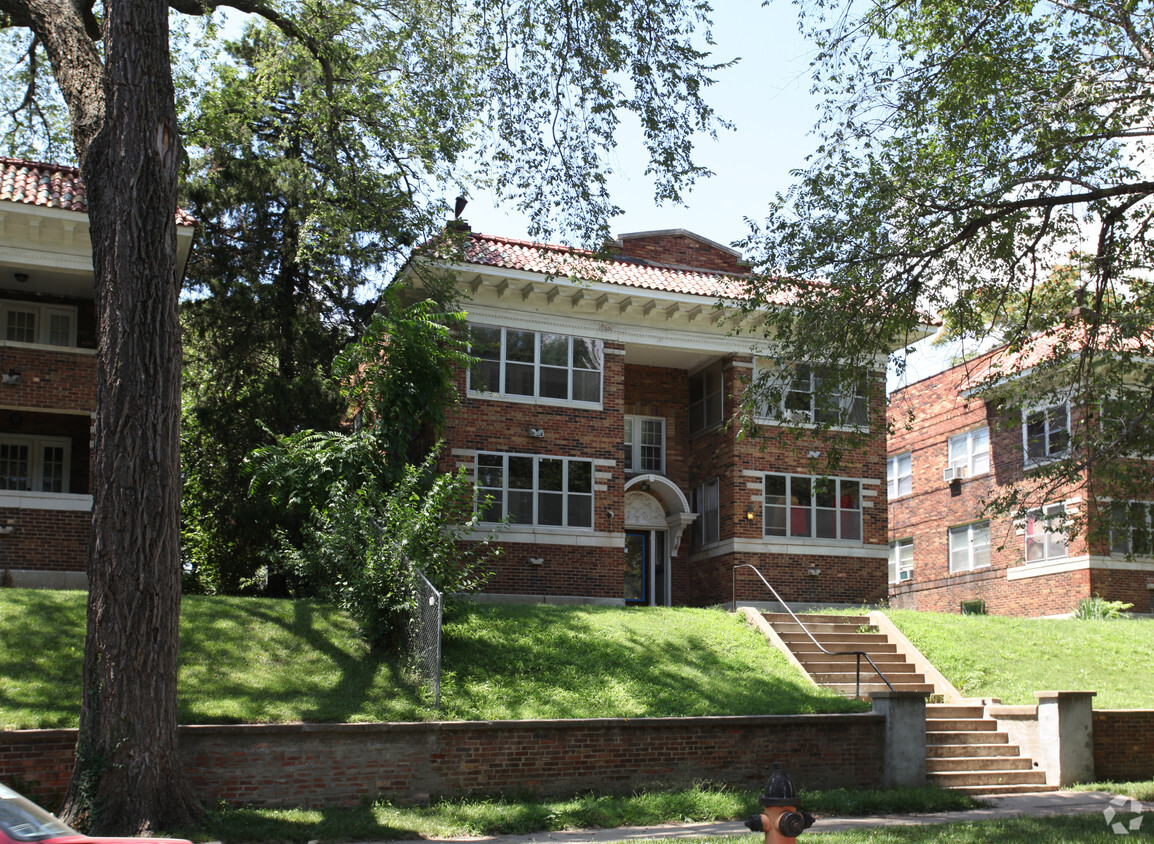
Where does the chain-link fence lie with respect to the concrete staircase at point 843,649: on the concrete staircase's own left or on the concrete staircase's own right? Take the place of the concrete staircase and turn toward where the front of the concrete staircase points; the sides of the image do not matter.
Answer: on the concrete staircase's own right

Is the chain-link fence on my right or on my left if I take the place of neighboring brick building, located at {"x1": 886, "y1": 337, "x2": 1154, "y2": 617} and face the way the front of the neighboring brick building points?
on my right

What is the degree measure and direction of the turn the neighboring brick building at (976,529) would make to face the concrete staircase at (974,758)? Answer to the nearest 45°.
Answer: approximately 45° to its right

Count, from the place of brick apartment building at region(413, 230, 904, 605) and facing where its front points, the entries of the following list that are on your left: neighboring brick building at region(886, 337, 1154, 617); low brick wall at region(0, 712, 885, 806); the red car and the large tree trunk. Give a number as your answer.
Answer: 1

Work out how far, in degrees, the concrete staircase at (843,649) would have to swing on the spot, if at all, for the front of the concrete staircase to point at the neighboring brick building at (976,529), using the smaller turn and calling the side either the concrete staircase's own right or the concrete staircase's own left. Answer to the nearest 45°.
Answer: approximately 135° to the concrete staircase's own left

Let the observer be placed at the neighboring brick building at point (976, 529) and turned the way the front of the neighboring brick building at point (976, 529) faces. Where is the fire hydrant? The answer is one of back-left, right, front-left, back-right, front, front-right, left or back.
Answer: front-right

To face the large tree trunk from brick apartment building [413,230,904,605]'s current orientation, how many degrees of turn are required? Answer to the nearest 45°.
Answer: approximately 45° to its right

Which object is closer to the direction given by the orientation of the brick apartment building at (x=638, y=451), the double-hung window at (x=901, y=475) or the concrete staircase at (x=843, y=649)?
the concrete staircase

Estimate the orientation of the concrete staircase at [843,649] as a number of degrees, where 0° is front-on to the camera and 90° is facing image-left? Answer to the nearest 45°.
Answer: approximately 315°

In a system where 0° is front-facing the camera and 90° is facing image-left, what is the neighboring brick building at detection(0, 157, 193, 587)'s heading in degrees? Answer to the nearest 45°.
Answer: approximately 0°

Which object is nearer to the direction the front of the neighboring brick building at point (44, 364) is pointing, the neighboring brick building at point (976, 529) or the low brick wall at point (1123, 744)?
the low brick wall
